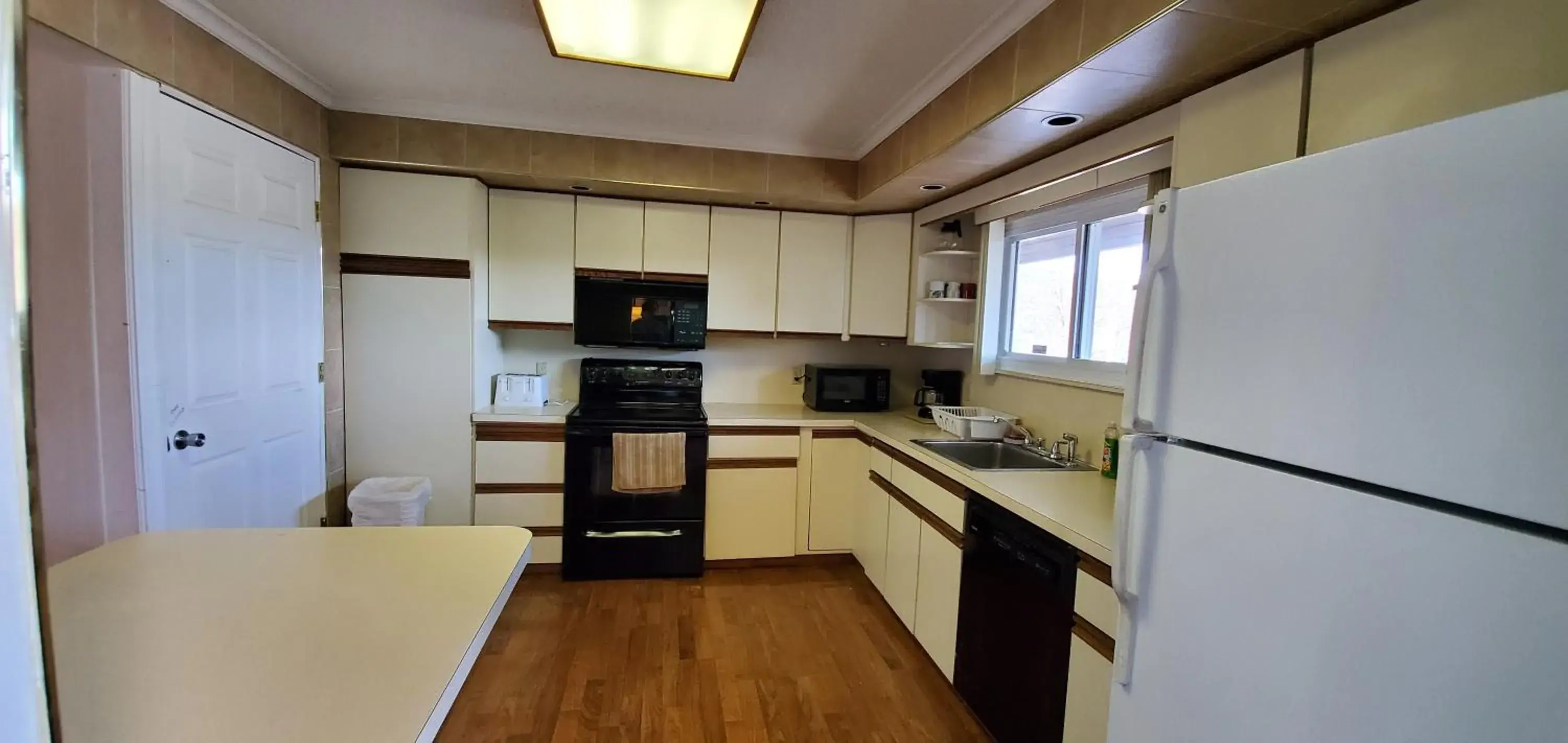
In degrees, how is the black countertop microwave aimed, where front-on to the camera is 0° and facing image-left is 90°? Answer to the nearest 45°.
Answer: approximately 0°

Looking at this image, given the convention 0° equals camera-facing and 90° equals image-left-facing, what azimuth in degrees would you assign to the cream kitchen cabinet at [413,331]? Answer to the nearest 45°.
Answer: approximately 0°

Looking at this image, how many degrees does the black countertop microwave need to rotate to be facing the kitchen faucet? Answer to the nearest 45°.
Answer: approximately 45° to its left

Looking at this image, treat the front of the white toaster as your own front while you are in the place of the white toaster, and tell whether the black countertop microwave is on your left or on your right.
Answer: on your left

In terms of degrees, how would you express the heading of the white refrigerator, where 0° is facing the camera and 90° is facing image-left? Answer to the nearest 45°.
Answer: approximately 45°

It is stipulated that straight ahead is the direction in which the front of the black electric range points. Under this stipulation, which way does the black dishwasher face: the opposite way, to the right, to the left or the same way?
to the right

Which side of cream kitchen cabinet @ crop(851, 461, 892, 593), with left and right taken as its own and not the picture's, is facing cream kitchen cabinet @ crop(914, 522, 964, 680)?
left

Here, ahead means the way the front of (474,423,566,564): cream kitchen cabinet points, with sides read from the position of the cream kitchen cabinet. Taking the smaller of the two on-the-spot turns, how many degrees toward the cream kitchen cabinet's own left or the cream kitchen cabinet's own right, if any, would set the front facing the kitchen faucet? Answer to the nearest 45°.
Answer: approximately 45° to the cream kitchen cabinet's own left
